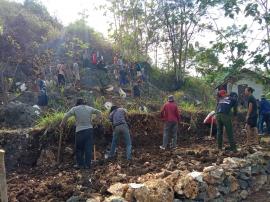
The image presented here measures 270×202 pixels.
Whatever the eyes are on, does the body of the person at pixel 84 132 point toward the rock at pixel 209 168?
no

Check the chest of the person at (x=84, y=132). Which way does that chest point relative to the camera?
away from the camera

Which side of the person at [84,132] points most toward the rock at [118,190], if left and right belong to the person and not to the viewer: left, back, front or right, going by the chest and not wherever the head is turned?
back

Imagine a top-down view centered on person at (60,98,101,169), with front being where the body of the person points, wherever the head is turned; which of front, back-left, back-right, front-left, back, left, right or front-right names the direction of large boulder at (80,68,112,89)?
front

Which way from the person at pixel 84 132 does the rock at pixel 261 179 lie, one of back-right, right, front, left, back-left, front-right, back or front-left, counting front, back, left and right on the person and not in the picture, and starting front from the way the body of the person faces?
right

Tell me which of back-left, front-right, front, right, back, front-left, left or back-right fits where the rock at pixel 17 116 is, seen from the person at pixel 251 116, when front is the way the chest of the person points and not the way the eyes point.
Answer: front

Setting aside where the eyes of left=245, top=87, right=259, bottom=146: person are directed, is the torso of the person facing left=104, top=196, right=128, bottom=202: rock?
no

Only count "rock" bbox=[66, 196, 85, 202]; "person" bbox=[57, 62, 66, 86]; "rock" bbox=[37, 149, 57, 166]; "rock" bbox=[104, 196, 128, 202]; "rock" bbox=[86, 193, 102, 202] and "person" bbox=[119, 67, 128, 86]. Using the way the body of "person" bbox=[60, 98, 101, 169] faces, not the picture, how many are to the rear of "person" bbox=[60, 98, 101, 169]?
3

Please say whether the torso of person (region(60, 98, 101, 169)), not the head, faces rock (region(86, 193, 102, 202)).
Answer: no

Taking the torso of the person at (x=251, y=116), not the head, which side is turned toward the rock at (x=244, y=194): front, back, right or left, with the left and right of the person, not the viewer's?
left

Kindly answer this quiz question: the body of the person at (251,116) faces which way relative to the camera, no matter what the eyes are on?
to the viewer's left
